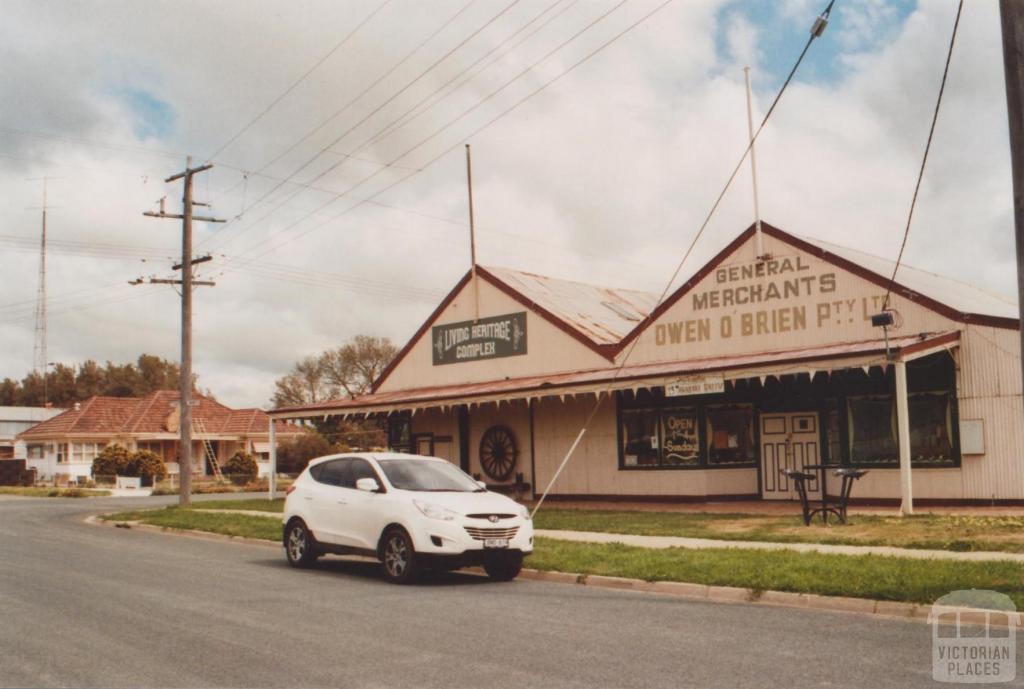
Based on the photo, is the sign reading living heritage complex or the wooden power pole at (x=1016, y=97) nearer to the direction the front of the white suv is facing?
the wooden power pole

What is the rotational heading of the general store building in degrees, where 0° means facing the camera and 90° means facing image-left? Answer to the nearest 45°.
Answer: approximately 45°

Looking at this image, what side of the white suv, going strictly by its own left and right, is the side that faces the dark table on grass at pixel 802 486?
left

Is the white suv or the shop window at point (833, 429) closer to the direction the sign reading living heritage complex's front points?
the white suv

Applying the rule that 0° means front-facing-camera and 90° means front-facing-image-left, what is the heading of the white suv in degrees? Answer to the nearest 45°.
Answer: approximately 315°

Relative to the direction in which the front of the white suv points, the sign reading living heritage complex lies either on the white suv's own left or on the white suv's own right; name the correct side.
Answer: on the white suv's own left

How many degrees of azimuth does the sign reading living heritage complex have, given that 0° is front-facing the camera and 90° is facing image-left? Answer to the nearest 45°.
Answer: approximately 45°

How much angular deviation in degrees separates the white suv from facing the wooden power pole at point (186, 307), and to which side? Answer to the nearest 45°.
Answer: approximately 135° to its left

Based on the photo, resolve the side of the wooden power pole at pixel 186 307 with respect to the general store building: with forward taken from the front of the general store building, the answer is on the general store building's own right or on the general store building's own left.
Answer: on the general store building's own right

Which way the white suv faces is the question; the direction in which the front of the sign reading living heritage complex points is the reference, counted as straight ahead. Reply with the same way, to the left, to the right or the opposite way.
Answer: to the left

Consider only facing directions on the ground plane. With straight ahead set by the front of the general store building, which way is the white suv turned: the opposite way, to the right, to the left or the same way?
to the left

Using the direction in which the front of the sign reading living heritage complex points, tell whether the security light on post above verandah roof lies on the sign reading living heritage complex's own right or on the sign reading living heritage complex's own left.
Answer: on the sign reading living heritage complex's own left
